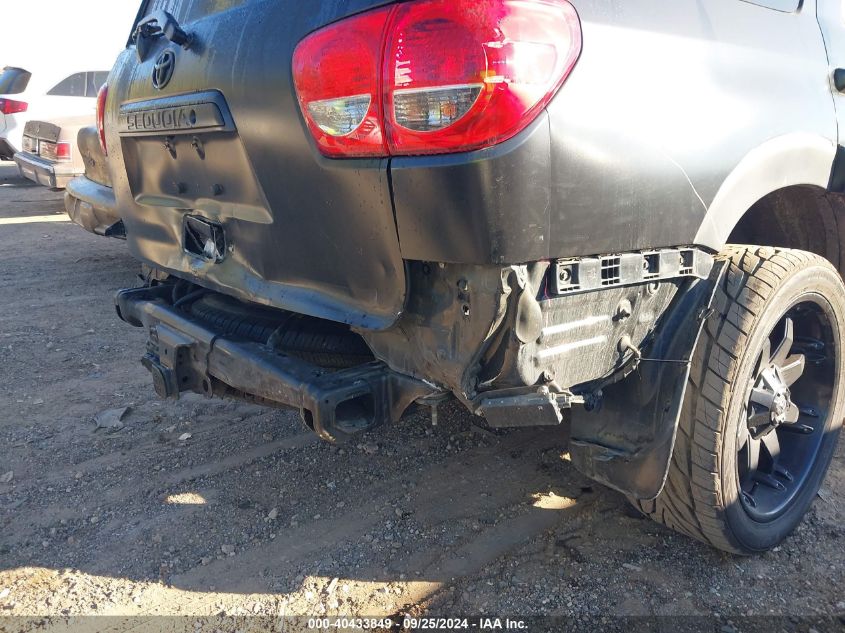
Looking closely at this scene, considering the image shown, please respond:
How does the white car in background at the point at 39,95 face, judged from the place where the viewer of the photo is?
facing away from the viewer and to the right of the viewer

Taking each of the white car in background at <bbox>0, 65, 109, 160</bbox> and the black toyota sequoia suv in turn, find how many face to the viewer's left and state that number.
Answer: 0

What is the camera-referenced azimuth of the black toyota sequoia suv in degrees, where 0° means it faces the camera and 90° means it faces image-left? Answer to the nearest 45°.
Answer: approximately 225°

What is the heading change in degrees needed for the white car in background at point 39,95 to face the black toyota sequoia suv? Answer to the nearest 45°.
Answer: approximately 135° to its right

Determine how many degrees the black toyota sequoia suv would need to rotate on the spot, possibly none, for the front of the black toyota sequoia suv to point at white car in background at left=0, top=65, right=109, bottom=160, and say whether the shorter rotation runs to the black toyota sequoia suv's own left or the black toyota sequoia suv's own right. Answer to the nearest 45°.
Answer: approximately 90° to the black toyota sequoia suv's own left
